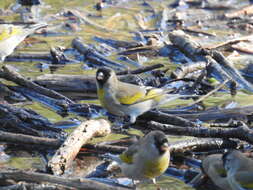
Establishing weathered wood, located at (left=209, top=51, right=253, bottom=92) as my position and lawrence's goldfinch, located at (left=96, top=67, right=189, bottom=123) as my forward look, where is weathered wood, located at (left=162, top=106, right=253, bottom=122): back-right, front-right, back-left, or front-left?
front-left

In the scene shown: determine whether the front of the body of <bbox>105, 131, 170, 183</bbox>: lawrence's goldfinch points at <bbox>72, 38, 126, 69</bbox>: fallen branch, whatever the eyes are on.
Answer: no

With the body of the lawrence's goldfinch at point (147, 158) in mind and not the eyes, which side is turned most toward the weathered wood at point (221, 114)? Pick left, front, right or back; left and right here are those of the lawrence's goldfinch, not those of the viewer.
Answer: left

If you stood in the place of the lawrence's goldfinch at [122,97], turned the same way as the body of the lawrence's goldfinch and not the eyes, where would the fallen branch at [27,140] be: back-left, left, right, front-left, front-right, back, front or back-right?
front-left

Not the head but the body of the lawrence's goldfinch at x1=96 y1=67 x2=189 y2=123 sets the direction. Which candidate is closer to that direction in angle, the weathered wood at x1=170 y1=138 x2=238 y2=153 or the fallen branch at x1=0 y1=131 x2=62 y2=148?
the fallen branch

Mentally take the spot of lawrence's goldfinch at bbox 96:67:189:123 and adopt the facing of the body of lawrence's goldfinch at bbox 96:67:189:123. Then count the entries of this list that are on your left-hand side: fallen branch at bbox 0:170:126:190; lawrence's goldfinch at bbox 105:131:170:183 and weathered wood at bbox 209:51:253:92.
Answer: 2

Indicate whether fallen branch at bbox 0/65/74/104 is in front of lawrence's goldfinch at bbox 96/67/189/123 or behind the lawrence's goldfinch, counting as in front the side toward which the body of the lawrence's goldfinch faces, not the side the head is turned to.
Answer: in front

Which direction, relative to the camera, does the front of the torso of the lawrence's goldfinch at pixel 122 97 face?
to the viewer's left

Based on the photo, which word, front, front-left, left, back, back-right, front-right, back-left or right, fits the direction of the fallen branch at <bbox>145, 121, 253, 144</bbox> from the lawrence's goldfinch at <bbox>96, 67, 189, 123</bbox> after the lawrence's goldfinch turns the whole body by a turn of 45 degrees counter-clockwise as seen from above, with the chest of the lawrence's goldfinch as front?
left

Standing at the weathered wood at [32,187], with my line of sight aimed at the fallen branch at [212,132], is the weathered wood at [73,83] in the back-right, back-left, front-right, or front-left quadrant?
front-left

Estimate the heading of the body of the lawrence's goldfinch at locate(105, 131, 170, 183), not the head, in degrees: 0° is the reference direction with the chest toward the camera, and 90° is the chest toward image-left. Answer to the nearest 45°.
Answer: approximately 315°

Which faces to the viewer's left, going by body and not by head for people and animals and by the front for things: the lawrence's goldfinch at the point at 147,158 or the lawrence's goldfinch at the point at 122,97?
the lawrence's goldfinch at the point at 122,97

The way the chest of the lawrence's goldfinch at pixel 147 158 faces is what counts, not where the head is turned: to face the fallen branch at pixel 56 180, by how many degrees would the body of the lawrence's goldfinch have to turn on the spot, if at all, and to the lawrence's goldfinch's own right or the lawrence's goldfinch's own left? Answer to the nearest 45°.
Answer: approximately 90° to the lawrence's goldfinch's own right

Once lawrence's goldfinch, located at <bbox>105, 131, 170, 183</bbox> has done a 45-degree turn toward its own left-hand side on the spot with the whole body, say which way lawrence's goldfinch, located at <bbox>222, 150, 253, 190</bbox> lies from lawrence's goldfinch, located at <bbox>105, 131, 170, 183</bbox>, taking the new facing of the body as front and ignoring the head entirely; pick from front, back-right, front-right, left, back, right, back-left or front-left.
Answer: front

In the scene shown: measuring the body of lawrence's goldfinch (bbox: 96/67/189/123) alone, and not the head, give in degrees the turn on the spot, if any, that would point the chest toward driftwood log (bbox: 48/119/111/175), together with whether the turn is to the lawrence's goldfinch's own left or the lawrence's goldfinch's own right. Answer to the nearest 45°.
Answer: approximately 90° to the lawrence's goldfinch's own left

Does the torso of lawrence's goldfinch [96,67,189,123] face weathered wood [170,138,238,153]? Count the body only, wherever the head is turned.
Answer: no

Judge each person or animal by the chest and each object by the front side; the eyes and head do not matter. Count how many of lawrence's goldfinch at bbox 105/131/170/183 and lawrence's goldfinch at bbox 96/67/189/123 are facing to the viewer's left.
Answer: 1

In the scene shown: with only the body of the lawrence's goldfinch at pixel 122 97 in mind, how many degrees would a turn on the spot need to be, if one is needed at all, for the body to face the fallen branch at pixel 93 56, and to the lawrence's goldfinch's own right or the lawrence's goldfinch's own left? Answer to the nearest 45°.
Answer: approximately 90° to the lawrence's goldfinch's own right

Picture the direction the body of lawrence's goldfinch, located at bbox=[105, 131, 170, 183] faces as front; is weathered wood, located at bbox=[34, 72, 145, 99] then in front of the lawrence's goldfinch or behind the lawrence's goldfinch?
behind
